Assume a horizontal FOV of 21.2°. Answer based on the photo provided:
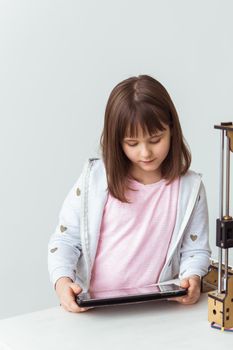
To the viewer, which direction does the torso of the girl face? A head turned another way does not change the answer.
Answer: toward the camera
